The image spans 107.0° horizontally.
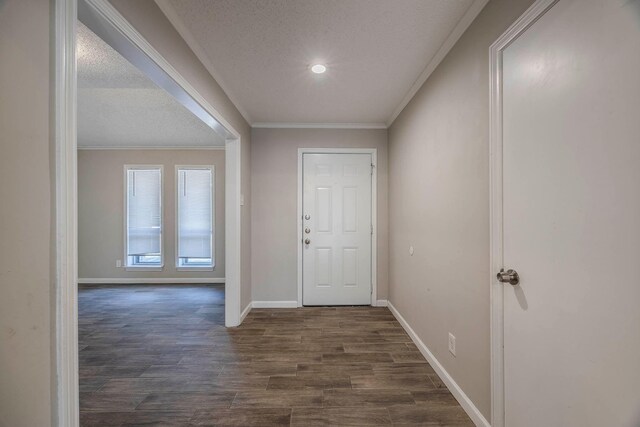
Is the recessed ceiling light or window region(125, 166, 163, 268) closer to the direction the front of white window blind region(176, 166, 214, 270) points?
the recessed ceiling light

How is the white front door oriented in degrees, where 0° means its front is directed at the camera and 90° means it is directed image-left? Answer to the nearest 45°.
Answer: approximately 0°

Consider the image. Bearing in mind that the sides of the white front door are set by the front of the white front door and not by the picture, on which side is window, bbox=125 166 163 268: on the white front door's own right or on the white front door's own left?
on the white front door's own right

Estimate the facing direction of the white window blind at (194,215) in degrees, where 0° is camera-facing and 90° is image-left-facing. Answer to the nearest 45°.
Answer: approximately 0°

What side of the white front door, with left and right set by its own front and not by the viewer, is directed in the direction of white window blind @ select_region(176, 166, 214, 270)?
right

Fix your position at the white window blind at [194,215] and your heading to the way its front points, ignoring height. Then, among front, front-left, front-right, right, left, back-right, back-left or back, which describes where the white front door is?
front-left
